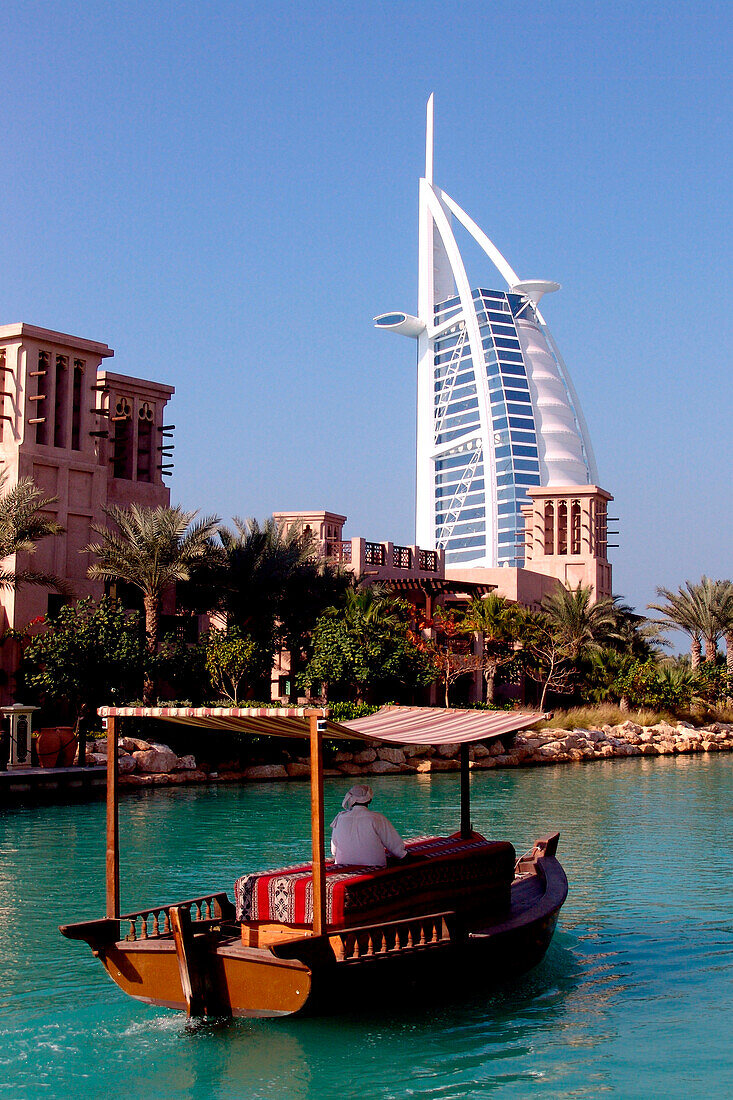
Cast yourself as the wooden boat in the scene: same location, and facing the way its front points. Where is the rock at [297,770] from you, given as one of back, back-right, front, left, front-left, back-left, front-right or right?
front-left

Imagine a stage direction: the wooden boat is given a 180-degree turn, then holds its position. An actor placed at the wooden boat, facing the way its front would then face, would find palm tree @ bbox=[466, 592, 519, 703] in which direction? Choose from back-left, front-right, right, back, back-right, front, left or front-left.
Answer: back-right

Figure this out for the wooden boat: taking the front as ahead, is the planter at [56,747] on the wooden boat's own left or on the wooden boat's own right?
on the wooden boat's own left

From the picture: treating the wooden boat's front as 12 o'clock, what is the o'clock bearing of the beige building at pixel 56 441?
The beige building is roughly at 10 o'clock from the wooden boat.

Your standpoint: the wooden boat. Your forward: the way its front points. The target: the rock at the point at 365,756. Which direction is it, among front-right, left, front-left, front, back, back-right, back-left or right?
front-left

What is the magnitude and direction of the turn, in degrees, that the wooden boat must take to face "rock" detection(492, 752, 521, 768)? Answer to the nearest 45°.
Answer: approximately 45° to its left

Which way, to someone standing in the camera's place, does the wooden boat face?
facing away from the viewer and to the right of the viewer

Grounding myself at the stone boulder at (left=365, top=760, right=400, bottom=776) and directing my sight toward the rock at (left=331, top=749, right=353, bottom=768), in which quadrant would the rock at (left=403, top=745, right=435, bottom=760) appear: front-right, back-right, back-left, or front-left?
back-right

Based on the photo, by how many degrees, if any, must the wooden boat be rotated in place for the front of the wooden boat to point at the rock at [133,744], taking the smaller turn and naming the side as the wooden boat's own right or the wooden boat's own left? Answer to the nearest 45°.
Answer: approximately 45° to the wooden boat's own left

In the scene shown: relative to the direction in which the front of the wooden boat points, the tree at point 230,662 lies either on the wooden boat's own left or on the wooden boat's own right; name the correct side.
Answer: on the wooden boat's own left

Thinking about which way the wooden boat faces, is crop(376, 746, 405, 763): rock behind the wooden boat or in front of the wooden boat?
in front

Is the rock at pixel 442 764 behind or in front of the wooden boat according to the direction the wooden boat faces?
in front
